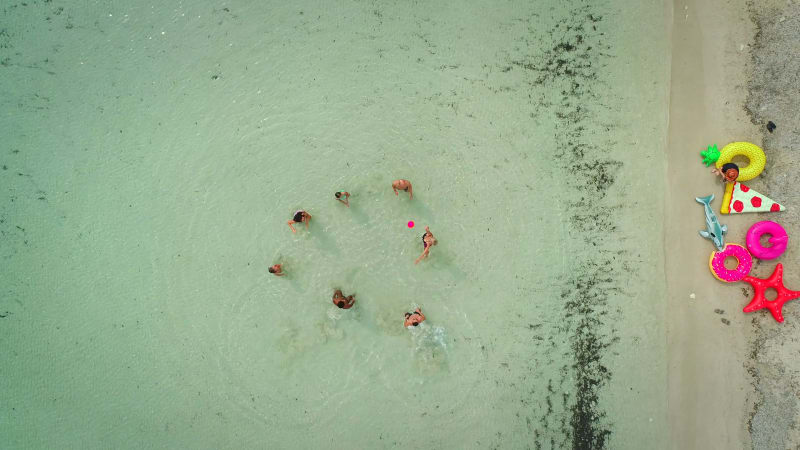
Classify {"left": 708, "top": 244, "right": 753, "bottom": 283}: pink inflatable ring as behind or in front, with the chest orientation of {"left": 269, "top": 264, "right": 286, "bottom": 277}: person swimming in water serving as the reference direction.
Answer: in front

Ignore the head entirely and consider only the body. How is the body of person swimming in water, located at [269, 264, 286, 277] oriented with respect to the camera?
to the viewer's right

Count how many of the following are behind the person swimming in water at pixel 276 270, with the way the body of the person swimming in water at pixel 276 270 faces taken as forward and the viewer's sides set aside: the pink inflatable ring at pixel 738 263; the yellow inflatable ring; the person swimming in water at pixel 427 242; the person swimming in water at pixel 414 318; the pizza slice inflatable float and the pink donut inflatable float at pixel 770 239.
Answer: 0

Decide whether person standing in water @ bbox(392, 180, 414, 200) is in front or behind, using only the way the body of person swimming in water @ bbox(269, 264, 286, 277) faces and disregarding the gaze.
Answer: in front

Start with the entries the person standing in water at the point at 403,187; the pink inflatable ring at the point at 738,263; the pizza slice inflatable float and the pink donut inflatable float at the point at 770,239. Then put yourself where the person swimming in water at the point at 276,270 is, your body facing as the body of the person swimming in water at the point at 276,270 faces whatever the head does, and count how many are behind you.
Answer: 0

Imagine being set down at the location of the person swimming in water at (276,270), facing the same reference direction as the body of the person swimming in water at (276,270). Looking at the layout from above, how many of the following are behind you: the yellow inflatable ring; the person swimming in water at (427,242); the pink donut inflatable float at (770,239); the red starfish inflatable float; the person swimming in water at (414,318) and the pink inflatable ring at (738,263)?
0

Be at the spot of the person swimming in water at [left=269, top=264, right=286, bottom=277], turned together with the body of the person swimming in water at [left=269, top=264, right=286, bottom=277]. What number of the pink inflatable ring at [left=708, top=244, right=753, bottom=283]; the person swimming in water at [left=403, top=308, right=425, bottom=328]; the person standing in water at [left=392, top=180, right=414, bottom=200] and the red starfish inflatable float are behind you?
0

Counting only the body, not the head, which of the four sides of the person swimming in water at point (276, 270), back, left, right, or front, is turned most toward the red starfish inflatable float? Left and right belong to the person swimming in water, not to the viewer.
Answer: front

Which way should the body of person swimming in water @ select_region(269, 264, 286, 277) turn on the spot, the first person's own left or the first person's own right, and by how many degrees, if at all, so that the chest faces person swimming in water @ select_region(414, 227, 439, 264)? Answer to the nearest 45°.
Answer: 0° — they already face them

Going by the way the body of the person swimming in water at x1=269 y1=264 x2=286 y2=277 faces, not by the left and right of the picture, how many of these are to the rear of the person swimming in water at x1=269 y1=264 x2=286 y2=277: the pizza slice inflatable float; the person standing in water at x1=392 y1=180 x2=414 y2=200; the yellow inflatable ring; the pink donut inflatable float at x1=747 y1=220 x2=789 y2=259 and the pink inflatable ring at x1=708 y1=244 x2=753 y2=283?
0

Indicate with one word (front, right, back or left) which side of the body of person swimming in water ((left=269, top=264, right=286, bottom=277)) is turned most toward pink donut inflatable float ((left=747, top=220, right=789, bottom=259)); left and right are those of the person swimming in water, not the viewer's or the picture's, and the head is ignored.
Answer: front

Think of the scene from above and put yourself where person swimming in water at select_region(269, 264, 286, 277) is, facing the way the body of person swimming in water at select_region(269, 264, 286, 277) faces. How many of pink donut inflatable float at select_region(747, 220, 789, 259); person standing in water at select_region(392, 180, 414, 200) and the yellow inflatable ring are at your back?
0

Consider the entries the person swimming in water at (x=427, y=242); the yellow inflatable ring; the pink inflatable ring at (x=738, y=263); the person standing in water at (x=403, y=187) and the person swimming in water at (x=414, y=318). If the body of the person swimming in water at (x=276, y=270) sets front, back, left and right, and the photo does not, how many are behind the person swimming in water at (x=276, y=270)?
0
